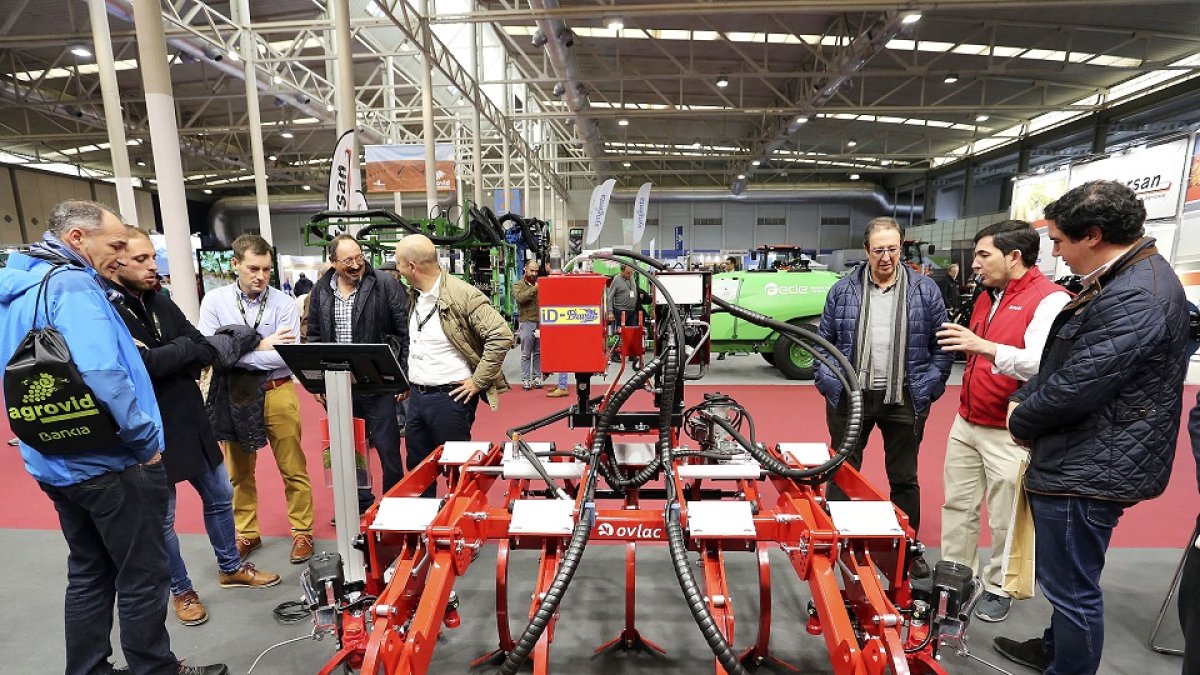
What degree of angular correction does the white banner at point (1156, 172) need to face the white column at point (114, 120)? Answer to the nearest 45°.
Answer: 0° — it already faces it

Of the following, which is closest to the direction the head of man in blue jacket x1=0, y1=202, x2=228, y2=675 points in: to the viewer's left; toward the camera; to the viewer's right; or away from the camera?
to the viewer's right

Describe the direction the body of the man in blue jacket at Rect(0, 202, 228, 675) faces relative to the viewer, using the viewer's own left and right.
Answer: facing to the right of the viewer

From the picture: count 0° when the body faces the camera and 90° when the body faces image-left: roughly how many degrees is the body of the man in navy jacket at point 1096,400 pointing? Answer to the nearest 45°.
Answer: approximately 90°

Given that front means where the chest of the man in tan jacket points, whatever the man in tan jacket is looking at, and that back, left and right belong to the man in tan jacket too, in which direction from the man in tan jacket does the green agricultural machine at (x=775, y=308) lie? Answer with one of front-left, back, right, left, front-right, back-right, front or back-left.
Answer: back

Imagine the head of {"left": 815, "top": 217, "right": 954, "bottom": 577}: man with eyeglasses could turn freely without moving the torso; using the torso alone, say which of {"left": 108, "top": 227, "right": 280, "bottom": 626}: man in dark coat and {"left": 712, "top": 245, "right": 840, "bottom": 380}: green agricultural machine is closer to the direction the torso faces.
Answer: the man in dark coat

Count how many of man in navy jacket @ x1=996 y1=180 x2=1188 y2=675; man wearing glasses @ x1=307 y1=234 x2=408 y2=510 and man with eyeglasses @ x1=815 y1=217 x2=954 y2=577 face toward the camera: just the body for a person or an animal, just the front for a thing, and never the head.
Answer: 2

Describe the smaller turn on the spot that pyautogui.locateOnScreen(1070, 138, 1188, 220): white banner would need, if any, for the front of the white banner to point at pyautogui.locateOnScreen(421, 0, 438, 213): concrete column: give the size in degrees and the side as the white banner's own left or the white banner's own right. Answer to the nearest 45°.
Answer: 0° — it already faces it

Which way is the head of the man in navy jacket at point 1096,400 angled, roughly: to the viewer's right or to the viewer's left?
to the viewer's left

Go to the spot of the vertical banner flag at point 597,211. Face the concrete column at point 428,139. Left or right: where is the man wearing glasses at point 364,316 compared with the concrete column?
left

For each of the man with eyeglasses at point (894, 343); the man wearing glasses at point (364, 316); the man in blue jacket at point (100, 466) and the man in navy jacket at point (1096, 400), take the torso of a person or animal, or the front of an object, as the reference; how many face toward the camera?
2

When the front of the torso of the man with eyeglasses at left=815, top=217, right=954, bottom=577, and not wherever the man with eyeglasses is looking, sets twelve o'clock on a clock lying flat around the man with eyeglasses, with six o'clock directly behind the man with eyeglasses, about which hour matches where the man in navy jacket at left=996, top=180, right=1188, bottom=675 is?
The man in navy jacket is roughly at 11 o'clock from the man with eyeglasses.
